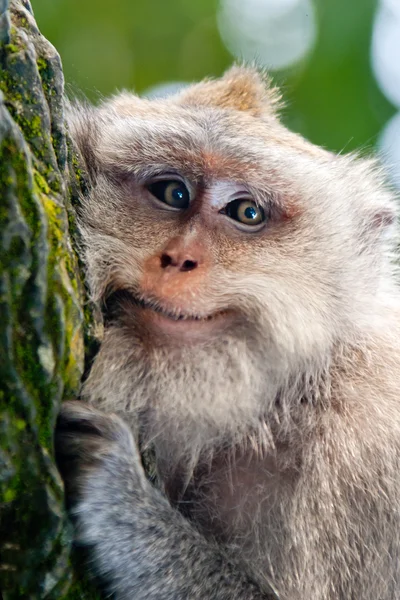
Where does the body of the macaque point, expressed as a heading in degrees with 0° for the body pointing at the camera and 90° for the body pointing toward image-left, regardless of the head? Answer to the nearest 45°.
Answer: approximately 45°
